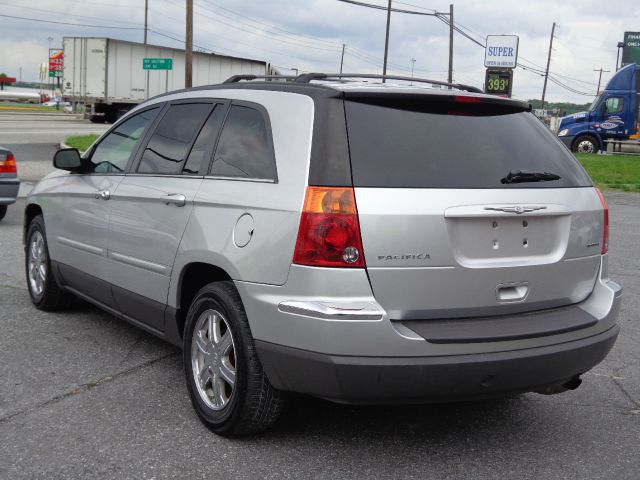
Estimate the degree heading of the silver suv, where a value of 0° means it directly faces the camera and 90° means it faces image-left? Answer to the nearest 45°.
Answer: approximately 135°

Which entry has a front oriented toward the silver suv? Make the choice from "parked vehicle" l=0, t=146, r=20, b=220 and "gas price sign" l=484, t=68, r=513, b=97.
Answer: the gas price sign

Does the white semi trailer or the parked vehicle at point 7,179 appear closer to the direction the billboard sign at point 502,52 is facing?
the parked vehicle

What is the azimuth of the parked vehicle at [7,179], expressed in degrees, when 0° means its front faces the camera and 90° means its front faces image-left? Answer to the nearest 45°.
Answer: approximately 135°

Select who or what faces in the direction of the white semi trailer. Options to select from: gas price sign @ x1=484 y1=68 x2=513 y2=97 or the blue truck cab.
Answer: the blue truck cab

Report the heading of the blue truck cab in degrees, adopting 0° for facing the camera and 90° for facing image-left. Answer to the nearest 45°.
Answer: approximately 90°

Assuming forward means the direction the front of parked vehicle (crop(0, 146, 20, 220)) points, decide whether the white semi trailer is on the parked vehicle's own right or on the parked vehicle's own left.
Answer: on the parked vehicle's own right

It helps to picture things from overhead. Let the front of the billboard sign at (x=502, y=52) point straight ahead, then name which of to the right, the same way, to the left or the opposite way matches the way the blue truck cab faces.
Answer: to the right

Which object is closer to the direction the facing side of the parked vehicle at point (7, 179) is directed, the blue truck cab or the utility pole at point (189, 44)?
the utility pole

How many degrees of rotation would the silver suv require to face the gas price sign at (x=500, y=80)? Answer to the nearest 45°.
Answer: approximately 45° to its right

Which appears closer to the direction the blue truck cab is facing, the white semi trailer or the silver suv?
the white semi trailer

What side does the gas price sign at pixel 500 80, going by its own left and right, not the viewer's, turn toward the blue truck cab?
left

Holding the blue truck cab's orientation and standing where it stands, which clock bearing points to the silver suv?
The silver suv is roughly at 9 o'clock from the blue truck cab.

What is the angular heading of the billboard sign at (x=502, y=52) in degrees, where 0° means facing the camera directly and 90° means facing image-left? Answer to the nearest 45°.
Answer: approximately 0°
